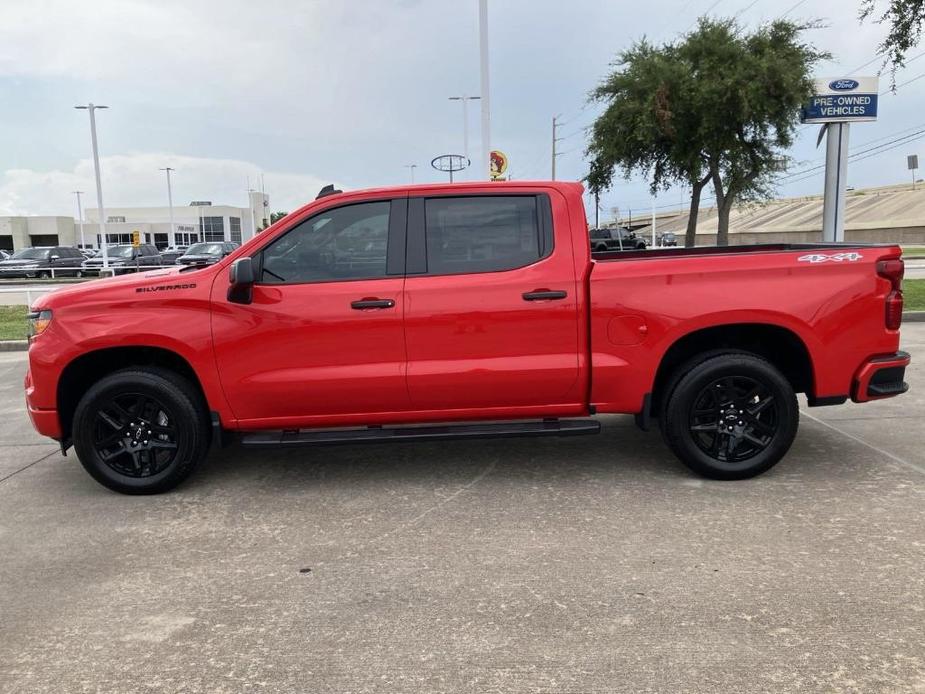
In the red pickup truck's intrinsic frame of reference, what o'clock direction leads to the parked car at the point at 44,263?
The parked car is roughly at 2 o'clock from the red pickup truck.

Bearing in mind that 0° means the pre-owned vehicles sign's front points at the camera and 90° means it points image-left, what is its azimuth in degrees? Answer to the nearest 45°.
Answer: approximately 0°

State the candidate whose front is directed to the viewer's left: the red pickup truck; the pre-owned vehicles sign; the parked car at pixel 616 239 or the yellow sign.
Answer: the red pickup truck

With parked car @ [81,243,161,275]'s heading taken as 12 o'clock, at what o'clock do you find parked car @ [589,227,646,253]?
parked car @ [589,227,646,253] is roughly at 8 o'clock from parked car @ [81,243,161,275].

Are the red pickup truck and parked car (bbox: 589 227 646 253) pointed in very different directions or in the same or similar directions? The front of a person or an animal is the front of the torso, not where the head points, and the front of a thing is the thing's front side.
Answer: very different directions

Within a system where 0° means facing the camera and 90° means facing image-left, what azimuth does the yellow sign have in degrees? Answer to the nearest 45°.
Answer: approximately 0°

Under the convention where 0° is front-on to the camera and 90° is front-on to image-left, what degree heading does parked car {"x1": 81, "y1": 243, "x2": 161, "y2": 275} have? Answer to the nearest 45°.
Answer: approximately 45°

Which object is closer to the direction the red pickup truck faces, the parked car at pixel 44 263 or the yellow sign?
the parked car
